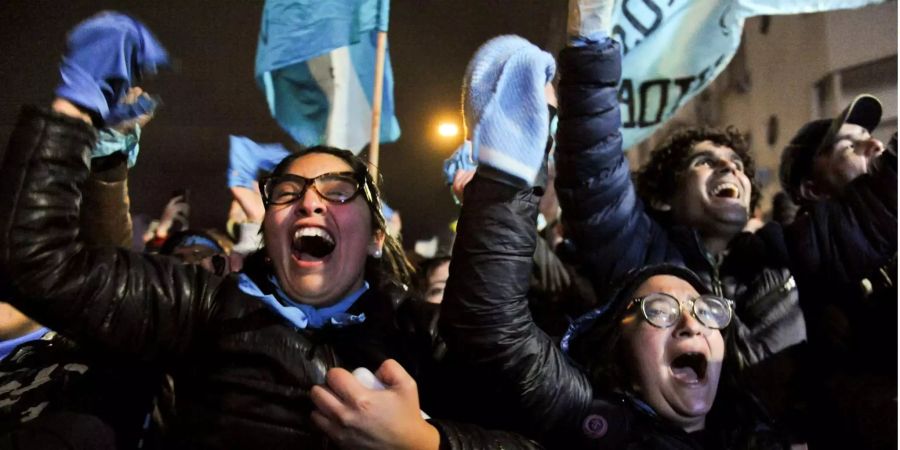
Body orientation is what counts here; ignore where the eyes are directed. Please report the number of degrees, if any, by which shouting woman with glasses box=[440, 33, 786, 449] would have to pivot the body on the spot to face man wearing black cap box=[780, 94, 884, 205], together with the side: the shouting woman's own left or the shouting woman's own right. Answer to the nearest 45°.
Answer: approximately 90° to the shouting woman's own left

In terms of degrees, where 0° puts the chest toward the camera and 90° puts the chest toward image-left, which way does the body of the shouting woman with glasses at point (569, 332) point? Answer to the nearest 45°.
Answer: approximately 315°

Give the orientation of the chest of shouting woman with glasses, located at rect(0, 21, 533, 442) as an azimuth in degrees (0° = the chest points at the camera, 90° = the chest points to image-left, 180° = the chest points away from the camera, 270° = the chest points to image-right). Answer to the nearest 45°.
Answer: approximately 0°

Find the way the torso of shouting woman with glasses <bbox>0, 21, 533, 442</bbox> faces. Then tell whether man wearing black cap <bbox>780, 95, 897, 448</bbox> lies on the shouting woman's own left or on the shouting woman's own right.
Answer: on the shouting woman's own left

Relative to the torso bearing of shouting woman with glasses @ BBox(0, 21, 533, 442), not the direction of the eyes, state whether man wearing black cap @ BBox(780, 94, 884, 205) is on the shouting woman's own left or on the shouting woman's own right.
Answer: on the shouting woman's own left

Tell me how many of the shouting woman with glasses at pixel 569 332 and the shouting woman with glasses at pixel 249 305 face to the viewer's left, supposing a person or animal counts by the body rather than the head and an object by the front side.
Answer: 0

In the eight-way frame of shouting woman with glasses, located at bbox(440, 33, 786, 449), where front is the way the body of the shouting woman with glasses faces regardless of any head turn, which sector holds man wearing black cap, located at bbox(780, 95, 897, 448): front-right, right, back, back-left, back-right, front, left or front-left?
left
